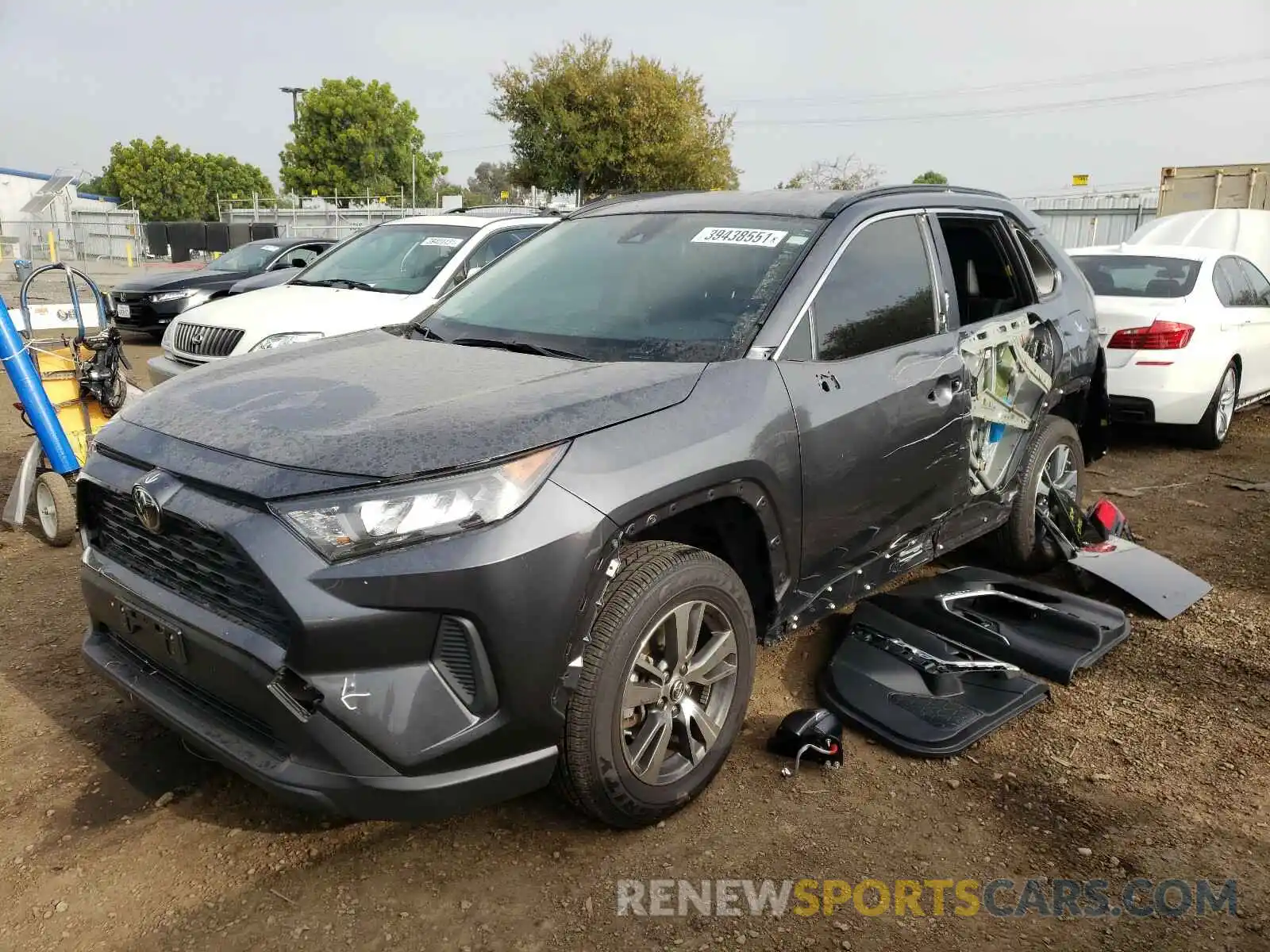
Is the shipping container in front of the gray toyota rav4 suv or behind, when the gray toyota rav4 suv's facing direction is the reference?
behind

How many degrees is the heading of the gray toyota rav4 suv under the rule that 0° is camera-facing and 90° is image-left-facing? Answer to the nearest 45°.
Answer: approximately 45°

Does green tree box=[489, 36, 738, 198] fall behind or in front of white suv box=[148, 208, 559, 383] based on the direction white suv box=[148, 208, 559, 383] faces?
behind

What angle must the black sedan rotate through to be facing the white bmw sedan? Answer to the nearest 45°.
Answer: approximately 90° to its left

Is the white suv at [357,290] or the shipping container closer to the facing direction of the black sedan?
the white suv

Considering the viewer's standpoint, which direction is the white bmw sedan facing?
facing away from the viewer and to the right of the viewer

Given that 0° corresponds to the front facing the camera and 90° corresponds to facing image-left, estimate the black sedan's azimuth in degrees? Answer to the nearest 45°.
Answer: approximately 45°

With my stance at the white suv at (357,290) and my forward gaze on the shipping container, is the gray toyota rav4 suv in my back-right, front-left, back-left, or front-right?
back-right

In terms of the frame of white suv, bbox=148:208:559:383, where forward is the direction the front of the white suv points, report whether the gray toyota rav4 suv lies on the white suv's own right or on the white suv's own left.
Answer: on the white suv's own left

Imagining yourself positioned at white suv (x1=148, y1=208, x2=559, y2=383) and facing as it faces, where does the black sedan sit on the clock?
The black sedan is roughly at 4 o'clock from the white suv.

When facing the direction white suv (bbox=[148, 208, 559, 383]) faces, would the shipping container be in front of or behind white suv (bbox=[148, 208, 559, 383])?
behind

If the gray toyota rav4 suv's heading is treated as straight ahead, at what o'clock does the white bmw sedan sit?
The white bmw sedan is roughly at 6 o'clock from the gray toyota rav4 suv.
